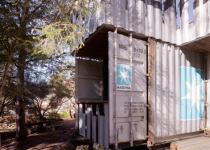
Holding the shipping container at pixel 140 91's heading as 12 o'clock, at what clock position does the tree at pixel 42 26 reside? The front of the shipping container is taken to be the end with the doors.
The tree is roughly at 1 o'clock from the shipping container.

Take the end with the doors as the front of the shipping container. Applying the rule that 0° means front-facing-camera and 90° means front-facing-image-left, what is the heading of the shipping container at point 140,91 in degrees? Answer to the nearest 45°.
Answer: approximately 45°
